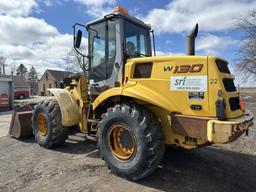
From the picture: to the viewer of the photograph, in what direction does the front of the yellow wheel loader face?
facing away from the viewer and to the left of the viewer
